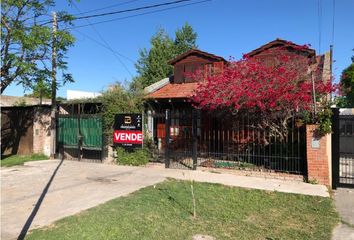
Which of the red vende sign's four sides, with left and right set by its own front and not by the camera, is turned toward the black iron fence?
left

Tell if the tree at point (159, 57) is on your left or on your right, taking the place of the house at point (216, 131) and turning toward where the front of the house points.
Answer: on your right

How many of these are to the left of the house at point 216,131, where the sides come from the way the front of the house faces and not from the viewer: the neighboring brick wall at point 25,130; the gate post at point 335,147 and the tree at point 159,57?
1

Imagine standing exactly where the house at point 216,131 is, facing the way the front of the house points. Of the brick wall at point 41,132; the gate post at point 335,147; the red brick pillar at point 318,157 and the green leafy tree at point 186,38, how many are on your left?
2

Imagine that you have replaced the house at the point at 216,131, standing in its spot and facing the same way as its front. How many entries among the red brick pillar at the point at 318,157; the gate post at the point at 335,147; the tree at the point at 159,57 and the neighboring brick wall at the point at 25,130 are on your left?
2

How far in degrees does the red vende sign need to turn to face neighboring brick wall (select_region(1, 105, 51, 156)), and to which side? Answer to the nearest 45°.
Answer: approximately 135° to its right

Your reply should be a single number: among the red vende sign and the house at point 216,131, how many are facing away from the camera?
0

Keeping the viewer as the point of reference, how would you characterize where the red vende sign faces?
facing the viewer

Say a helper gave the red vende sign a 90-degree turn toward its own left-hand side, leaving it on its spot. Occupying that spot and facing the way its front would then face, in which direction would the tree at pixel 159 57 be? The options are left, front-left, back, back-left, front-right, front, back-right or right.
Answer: left

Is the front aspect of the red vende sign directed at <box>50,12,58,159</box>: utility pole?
no

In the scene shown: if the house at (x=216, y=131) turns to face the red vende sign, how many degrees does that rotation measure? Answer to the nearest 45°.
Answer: approximately 45° to its right

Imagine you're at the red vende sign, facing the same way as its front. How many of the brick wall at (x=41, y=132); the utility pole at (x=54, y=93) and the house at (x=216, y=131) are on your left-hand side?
1

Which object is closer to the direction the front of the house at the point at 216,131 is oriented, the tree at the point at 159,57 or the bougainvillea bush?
the bougainvillea bush

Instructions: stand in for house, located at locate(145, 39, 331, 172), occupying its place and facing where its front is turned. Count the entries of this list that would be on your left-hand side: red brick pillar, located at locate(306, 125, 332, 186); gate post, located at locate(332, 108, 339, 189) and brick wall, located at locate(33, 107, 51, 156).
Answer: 2

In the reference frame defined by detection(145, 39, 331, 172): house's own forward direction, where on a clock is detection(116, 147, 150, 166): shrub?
The shrub is roughly at 1 o'clock from the house.

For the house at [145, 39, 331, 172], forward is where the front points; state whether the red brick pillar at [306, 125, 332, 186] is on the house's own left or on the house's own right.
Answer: on the house's own left

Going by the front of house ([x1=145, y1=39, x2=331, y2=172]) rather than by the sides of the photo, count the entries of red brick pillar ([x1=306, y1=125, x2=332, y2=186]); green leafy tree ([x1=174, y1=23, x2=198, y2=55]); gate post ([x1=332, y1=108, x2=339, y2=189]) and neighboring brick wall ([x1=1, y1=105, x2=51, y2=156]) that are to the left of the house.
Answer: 2

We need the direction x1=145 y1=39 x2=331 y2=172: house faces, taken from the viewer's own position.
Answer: facing the viewer and to the left of the viewer

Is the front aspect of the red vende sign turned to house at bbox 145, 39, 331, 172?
no
